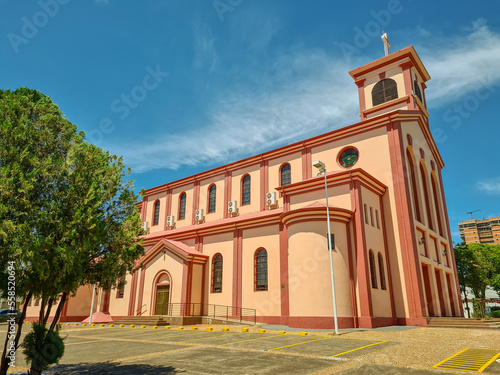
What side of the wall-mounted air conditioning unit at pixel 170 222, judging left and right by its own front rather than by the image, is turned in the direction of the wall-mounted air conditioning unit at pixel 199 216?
left

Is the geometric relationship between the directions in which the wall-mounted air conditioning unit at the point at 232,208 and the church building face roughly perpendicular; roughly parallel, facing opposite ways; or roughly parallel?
roughly perpendicular

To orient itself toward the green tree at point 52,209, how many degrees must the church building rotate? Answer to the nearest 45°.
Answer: approximately 90° to its right

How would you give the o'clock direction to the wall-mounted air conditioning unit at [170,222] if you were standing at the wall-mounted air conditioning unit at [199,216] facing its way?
the wall-mounted air conditioning unit at [170,222] is roughly at 3 o'clock from the wall-mounted air conditioning unit at [199,216].

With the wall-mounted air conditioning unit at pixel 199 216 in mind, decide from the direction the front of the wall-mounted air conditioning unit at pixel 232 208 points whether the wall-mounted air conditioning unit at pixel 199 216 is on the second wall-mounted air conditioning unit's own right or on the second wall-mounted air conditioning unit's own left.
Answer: on the second wall-mounted air conditioning unit's own right

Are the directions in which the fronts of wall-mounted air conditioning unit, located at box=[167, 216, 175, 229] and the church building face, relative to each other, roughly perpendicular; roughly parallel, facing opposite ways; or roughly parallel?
roughly perpendicular

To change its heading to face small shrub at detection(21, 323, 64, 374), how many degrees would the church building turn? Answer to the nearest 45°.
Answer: approximately 90° to its right

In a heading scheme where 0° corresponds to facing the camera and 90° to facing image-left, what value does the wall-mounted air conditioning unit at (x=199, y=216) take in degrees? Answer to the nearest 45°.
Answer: approximately 45°

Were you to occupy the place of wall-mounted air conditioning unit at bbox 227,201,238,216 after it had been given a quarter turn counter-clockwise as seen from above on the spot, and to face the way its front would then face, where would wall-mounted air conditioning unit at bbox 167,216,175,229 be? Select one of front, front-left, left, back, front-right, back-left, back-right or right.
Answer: back

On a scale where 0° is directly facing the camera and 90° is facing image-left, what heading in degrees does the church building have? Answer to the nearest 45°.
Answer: approximately 315°
